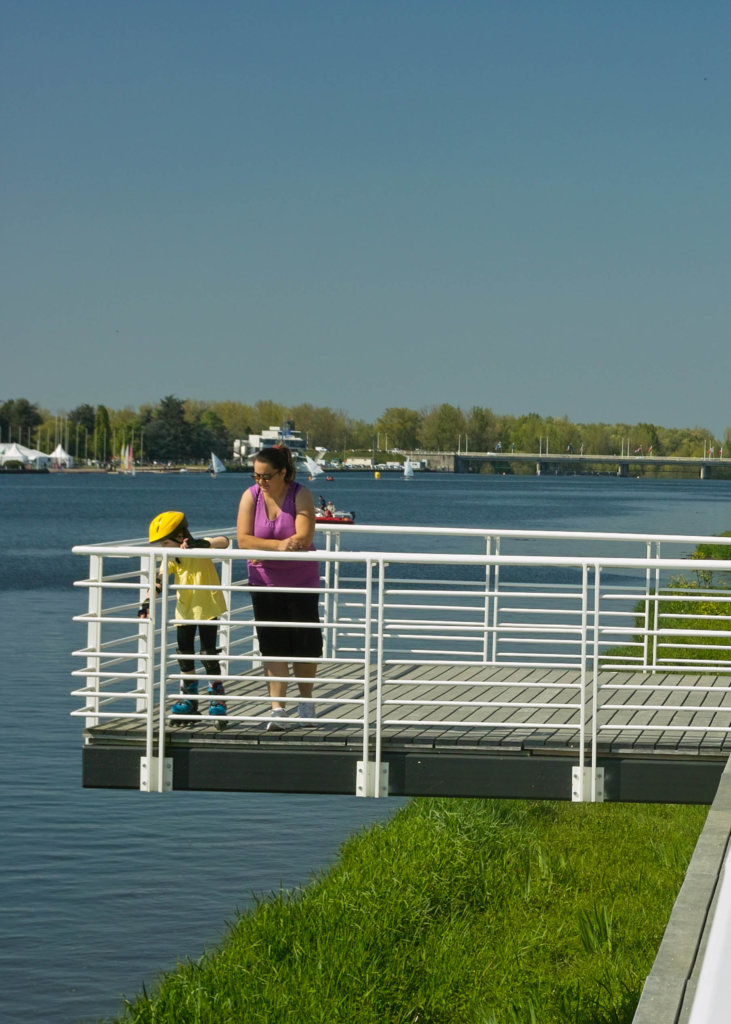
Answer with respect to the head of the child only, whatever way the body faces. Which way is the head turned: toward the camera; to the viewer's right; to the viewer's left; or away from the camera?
to the viewer's left

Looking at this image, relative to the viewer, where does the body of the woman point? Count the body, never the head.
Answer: toward the camera

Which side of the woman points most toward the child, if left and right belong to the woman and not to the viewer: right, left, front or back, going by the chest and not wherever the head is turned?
right
